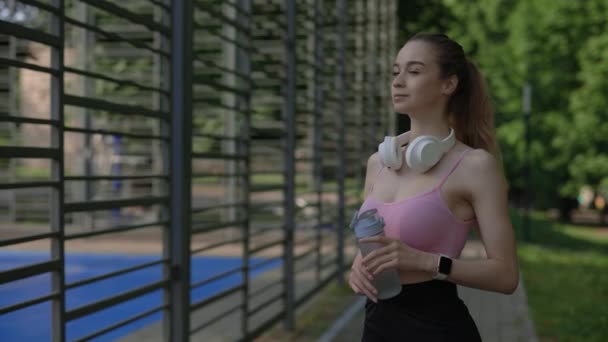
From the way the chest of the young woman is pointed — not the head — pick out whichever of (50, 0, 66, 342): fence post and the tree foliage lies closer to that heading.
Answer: the fence post

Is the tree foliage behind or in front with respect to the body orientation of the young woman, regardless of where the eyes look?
behind

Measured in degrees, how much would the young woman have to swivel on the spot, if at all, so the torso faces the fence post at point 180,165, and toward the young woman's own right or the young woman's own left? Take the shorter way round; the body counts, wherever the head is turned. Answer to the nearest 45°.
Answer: approximately 90° to the young woman's own right

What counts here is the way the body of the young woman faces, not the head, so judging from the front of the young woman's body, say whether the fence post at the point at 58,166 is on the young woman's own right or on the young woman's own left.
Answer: on the young woman's own right

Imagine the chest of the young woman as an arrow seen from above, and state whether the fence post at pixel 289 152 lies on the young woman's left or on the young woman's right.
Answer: on the young woman's right

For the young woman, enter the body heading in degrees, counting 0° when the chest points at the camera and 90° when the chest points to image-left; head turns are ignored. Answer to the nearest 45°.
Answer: approximately 45°

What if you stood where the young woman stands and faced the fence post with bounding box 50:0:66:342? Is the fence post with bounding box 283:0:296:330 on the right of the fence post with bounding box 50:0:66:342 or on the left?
right

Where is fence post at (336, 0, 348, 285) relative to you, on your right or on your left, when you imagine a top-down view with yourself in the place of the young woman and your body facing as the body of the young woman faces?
on your right
